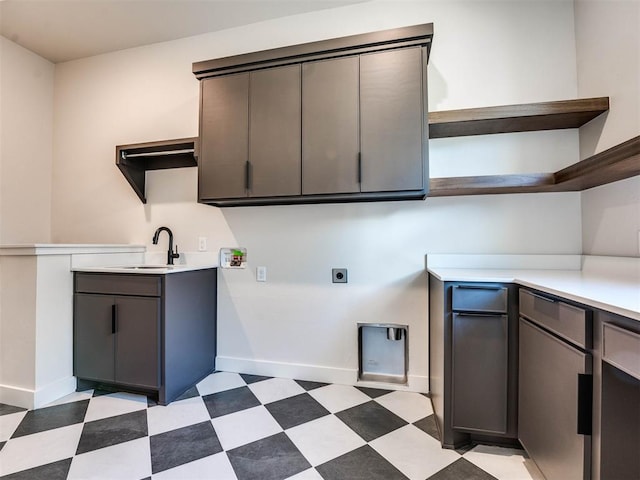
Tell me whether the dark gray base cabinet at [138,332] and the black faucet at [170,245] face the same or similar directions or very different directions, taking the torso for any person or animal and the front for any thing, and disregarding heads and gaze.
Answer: same or similar directions

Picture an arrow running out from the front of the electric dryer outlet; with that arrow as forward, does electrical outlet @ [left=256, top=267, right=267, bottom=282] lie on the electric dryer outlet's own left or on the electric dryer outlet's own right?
on the electric dryer outlet's own right

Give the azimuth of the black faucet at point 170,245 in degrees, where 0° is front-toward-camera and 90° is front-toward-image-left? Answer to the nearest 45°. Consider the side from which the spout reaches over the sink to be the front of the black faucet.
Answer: approximately 45°

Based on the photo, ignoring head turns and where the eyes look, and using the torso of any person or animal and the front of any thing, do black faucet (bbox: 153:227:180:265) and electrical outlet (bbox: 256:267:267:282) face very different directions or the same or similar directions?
same or similar directions

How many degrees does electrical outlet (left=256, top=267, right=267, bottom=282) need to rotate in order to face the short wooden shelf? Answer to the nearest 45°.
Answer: approximately 90° to its right

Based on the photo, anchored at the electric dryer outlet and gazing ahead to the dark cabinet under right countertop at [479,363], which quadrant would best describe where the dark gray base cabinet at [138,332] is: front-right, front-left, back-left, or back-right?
back-right

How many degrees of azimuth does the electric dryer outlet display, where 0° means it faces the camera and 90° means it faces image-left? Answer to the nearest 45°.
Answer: approximately 0°

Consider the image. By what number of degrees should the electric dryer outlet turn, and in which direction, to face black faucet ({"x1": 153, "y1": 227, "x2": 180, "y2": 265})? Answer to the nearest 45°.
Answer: approximately 90° to its right

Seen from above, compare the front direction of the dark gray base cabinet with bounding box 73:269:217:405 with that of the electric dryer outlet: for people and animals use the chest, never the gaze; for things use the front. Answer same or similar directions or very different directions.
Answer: same or similar directions

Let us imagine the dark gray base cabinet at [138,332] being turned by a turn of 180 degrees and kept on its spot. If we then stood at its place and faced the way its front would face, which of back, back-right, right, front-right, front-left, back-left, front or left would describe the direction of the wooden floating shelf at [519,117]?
right

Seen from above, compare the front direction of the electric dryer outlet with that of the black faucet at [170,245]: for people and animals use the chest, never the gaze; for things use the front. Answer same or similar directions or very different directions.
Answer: same or similar directions

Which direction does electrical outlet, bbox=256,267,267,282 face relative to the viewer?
toward the camera
